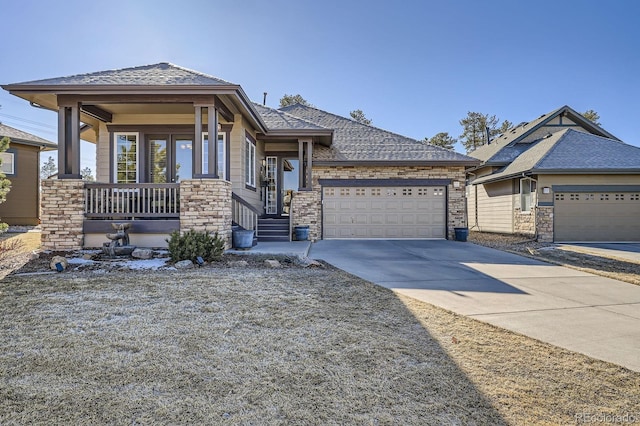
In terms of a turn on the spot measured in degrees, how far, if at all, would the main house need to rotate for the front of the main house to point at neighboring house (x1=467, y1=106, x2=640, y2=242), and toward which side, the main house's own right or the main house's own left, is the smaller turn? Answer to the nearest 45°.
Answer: approximately 90° to the main house's own left

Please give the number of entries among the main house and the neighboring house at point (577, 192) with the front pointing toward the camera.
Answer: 2

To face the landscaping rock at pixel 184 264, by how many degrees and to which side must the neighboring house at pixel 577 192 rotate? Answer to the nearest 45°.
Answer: approximately 45° to its right

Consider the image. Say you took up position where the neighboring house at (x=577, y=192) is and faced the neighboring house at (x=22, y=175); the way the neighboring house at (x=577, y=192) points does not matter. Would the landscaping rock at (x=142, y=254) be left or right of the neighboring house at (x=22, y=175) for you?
left

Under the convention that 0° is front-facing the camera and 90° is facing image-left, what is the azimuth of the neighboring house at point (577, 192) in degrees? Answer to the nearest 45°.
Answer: approximately 0°

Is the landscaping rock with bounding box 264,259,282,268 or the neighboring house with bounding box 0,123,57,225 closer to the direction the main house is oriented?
the landscaping rock

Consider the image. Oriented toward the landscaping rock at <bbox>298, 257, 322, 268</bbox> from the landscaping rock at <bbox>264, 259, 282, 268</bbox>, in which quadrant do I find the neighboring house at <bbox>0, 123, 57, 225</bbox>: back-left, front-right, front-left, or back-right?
back-left

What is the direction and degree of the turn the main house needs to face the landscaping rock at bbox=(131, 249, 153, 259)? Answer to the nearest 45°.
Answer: approximately 45° to its right

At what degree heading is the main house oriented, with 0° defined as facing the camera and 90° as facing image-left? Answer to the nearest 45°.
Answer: approximately 0°

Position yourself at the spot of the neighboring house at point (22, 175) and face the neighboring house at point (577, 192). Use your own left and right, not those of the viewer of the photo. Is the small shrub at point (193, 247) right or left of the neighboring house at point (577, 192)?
right

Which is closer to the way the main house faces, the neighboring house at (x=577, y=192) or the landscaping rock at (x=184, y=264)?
the landscaping rock

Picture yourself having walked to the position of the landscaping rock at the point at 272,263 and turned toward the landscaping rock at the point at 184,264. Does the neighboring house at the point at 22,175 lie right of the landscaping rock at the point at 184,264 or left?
right

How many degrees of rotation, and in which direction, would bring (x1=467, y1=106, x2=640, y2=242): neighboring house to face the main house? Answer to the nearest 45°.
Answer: approximately 45° to its right

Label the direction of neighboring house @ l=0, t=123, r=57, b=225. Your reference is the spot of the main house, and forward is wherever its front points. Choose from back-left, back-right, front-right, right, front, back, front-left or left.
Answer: back-right
